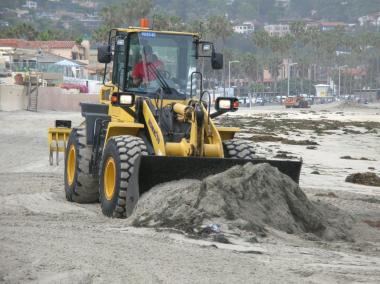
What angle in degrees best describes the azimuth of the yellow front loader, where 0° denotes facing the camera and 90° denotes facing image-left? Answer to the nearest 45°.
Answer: approximately 315°
